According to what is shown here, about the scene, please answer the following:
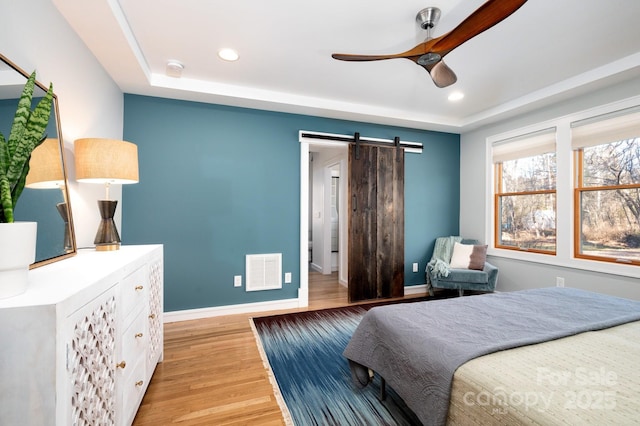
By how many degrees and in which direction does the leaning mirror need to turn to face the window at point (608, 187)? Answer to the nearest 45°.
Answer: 0° — it already faces it

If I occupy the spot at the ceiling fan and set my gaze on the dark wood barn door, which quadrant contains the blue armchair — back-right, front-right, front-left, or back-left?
front-right

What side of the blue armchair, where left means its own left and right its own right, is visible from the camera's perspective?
front

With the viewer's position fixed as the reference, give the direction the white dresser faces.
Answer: facing the viewer and to the right of the viewer

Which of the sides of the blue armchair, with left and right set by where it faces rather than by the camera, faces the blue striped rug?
front

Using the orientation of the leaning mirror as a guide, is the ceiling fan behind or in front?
in front

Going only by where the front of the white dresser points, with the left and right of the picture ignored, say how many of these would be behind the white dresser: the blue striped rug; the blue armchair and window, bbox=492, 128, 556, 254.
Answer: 0

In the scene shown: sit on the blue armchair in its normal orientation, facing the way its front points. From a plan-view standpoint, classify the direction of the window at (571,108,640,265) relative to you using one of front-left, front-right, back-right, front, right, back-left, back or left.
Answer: left

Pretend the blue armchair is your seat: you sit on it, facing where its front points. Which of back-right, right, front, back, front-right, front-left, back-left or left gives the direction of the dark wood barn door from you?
right

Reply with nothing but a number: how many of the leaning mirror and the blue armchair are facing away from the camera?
0

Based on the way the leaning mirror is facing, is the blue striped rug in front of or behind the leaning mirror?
in front

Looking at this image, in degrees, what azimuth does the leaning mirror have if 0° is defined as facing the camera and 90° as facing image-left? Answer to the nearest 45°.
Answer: approximately 315°

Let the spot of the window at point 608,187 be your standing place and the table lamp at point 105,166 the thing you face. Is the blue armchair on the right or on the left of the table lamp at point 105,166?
right

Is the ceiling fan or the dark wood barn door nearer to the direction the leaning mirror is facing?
the ceiling fan

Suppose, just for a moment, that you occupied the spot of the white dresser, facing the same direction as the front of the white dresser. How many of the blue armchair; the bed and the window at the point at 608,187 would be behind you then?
0

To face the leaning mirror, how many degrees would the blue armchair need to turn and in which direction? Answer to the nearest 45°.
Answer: approximately 45° to its right

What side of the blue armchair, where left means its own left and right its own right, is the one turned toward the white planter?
front

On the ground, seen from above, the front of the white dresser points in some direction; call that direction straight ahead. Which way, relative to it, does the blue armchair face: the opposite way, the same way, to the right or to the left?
to the right

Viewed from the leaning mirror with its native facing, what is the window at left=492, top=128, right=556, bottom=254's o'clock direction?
The window is roughly at 11 o'clock from the leaning mirror.

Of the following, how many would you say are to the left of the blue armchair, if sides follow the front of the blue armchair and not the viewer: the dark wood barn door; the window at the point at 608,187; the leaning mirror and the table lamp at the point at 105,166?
1

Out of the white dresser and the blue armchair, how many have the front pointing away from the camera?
0

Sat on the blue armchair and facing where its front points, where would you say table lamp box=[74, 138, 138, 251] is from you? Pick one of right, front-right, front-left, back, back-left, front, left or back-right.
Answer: front-right
